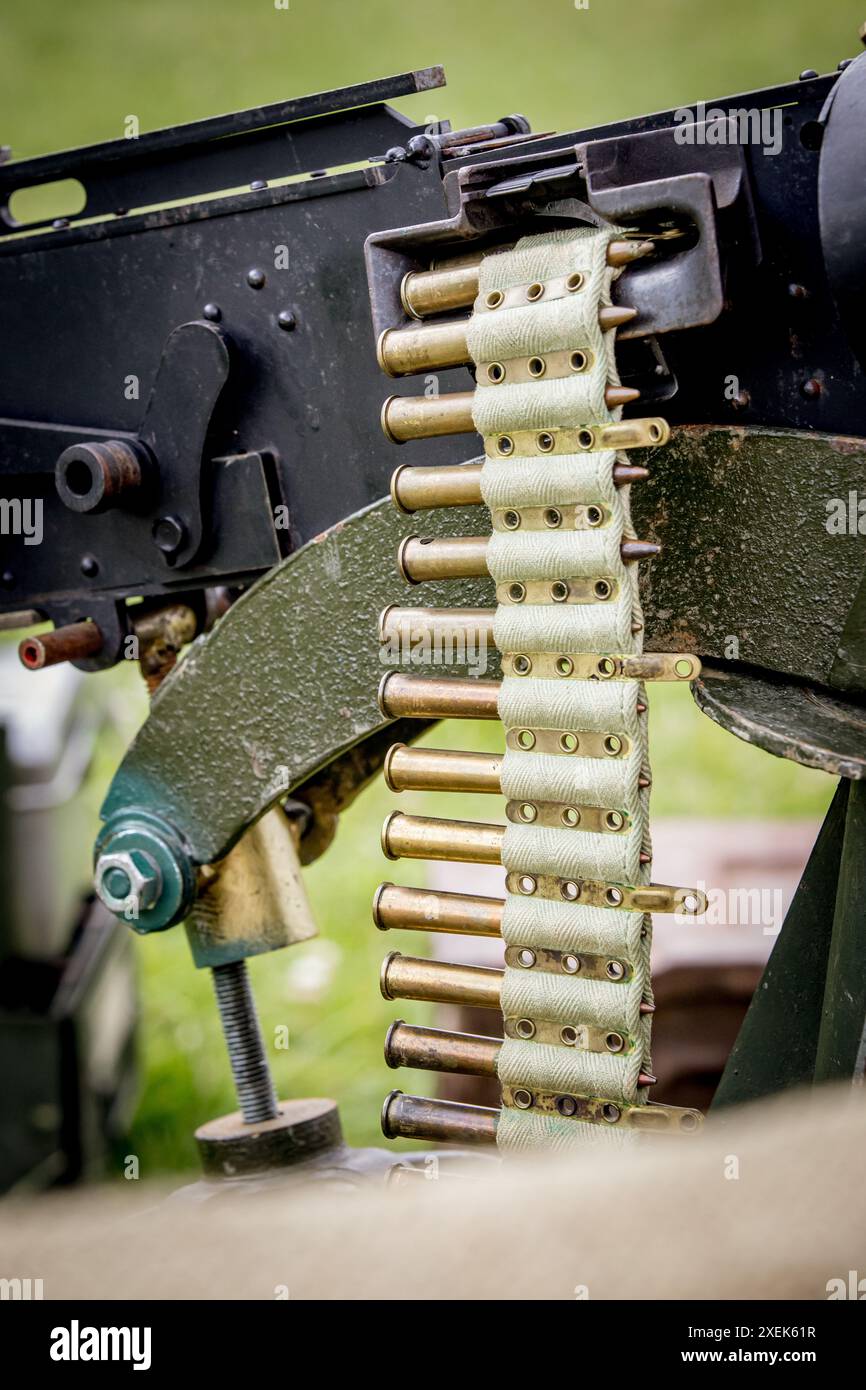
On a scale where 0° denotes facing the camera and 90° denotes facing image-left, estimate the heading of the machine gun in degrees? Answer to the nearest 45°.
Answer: approximately 270°
